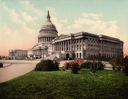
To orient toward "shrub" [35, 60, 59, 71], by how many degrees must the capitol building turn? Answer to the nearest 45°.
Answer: approximately 45° to its left

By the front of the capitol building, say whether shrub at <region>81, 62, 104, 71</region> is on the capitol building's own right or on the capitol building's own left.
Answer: on the capitol building's own left

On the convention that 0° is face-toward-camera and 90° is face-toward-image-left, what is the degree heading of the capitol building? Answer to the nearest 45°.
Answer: approximately 45°
